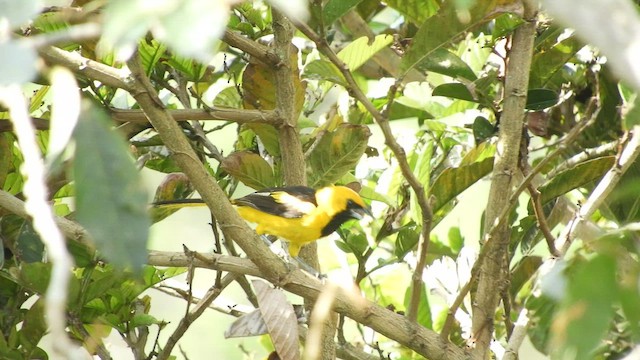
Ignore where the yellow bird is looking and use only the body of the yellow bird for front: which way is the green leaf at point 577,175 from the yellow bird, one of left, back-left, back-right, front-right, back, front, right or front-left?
front-right

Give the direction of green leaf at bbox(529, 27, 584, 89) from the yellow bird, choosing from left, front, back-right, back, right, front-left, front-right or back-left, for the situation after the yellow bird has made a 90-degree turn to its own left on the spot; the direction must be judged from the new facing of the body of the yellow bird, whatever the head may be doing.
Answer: back-right

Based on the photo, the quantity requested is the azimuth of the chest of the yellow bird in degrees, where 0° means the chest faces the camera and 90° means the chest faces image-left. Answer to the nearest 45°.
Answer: approximately 270°
